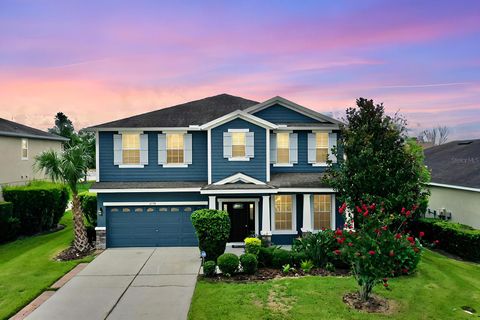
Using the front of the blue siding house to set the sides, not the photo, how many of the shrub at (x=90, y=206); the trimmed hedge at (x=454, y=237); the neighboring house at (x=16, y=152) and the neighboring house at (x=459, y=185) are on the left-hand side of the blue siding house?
2

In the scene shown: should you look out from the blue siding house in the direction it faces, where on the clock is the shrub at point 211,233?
The shrub is roughly at 12 o'clock from the blue siding house.

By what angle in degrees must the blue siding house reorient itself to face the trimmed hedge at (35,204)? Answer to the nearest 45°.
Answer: approximately 90° to its right

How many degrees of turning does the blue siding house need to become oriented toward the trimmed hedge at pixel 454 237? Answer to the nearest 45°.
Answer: approximately 90° to its left

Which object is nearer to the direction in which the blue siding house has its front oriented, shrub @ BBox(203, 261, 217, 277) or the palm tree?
the shrub

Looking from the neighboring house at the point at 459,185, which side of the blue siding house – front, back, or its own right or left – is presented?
left

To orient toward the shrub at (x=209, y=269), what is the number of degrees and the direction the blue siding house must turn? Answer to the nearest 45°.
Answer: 0° — it already faces it

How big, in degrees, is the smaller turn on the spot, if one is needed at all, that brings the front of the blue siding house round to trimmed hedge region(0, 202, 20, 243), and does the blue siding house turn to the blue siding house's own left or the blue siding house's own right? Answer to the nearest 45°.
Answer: approximately 90° to the blue siding house's own right

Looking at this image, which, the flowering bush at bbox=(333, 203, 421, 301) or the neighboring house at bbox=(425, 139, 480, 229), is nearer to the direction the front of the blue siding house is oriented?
the flowering bush

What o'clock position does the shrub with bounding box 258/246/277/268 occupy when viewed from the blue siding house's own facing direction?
The shrub is roughly at 11 o'clock from the blue siding house.

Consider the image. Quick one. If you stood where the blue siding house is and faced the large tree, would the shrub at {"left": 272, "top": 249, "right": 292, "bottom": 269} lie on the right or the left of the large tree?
right

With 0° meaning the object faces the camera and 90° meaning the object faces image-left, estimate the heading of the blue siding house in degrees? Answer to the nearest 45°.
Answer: approximately 0°

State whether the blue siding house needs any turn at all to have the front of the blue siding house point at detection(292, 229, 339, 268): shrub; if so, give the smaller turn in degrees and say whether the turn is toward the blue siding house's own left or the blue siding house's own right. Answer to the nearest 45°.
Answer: approximately 45° to the blue siding house's own left

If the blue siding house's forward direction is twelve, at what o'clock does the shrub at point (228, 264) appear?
The shrub is roughly at 12 o'clock from the blue siding house.

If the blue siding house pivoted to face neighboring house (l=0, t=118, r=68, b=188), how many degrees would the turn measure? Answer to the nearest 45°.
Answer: approximately 135° to its right
